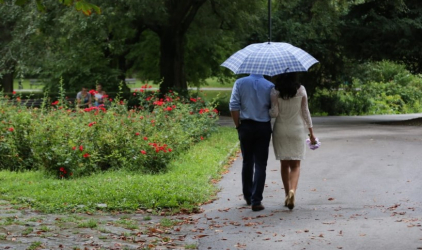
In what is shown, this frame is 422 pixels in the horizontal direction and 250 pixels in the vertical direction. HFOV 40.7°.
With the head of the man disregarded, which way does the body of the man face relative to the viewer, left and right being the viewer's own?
facing away from the viewer

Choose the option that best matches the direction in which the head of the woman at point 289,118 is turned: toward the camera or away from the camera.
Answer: away from the camera

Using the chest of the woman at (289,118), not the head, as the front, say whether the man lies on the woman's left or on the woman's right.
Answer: on the woman's left

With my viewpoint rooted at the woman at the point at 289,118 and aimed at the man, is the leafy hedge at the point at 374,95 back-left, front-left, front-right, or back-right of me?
back-right

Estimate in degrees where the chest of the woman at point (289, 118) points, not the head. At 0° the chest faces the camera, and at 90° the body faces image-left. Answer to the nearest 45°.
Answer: approximately 180°

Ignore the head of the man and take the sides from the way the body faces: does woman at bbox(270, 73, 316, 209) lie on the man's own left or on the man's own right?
on the man's own right

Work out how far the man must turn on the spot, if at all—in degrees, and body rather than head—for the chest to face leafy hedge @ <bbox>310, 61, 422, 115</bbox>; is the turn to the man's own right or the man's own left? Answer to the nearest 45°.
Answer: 0° — they already face it

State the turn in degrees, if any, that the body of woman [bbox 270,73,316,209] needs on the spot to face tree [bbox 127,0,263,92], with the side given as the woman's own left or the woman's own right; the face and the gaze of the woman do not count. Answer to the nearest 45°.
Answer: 0° — they already face it

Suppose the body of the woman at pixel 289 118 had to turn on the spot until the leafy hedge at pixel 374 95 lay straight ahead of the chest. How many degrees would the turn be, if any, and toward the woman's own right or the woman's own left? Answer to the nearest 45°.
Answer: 0° — they already face it
